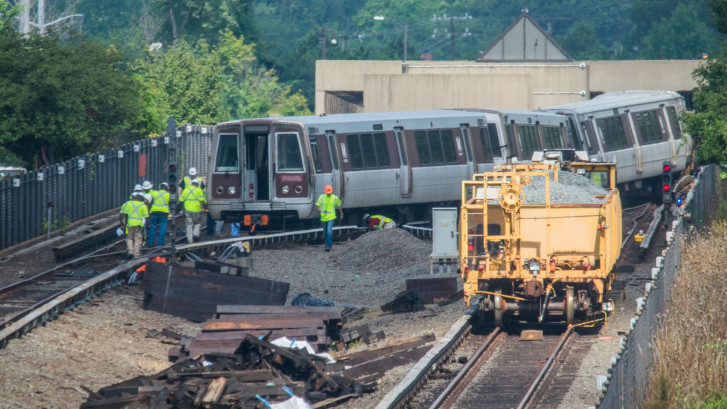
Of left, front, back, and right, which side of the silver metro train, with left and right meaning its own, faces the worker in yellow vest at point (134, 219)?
front

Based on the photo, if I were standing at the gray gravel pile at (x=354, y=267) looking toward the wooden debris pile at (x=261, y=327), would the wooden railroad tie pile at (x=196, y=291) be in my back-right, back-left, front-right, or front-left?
front-right

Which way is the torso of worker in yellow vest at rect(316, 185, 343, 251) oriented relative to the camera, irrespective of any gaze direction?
toward the camera

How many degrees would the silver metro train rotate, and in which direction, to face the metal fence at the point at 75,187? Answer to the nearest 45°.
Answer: approximately 45° to its right

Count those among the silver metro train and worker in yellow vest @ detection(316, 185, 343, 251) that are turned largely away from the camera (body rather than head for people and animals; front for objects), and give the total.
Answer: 0

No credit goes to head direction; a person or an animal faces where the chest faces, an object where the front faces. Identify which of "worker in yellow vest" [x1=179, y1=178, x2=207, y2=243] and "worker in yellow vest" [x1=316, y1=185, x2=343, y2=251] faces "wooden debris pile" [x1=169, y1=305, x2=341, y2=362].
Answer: "worker in yellow vest" [x1=316, y1=185, x2=343, y2=251]

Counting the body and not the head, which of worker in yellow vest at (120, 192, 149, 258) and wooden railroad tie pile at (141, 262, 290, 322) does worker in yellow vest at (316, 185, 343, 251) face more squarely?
the wooden railroad tie pile

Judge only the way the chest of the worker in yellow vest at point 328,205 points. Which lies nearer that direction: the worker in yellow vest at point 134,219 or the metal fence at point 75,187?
the worker in yellow vest

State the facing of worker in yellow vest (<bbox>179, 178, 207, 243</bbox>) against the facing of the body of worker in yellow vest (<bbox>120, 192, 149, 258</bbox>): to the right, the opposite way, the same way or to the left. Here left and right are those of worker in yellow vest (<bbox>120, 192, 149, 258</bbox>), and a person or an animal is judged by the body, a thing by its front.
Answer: the same way

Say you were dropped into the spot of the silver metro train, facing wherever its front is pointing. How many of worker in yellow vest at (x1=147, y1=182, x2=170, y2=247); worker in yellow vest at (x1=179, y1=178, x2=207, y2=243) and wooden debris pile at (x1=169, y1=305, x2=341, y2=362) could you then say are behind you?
0

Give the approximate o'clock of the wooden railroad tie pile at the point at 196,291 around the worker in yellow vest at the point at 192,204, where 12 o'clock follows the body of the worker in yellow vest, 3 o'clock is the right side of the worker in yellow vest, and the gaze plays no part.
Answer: The wooden railroad tie pile is roughly at 6 o'clock from the worker in yellow vest.

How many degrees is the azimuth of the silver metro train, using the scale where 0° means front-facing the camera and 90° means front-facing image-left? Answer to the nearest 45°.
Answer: approximately 45°

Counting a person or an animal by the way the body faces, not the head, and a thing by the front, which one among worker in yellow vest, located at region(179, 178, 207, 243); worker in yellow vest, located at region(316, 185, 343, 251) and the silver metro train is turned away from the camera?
worker in yellow vest, located at region(179, 178, 207, 243)
